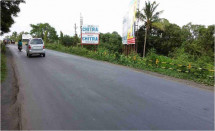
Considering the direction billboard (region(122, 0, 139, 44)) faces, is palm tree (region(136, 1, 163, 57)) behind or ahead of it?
behind

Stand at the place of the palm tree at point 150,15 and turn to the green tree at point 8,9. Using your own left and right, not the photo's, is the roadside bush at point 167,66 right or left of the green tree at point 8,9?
left

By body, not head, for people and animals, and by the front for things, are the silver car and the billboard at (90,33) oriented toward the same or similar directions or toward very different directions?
very different directions

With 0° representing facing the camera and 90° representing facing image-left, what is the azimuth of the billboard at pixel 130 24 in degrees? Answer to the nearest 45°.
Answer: approximately 45°

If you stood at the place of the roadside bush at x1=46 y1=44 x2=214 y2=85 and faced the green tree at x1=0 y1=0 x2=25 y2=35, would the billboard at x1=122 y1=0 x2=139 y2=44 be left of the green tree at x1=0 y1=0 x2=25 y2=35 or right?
right

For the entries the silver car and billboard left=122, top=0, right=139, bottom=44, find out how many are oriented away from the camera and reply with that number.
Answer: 1

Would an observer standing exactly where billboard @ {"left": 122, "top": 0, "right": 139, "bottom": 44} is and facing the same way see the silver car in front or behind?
in front

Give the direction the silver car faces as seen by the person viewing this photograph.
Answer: facing away from the viewer

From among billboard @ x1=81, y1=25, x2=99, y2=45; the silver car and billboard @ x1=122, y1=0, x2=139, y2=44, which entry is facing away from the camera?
the silver car

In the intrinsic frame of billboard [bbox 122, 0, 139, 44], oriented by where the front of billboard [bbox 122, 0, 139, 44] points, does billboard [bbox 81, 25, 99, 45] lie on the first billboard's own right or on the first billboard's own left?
on the first billboard's own right
